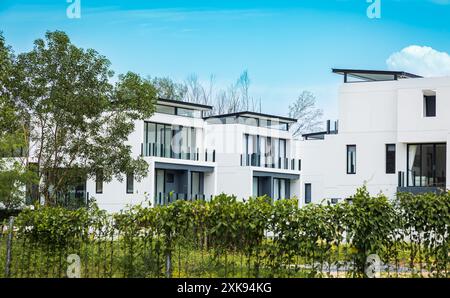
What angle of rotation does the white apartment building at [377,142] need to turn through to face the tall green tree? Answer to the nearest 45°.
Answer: approximately 90° to its right

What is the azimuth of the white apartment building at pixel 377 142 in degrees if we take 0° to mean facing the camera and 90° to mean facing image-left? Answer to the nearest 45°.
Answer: approximately 315°

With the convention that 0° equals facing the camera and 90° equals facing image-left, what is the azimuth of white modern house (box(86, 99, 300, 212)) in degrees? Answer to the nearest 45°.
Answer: approximately 315°

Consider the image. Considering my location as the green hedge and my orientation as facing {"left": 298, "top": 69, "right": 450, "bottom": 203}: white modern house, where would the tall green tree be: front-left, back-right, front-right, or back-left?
front-left
